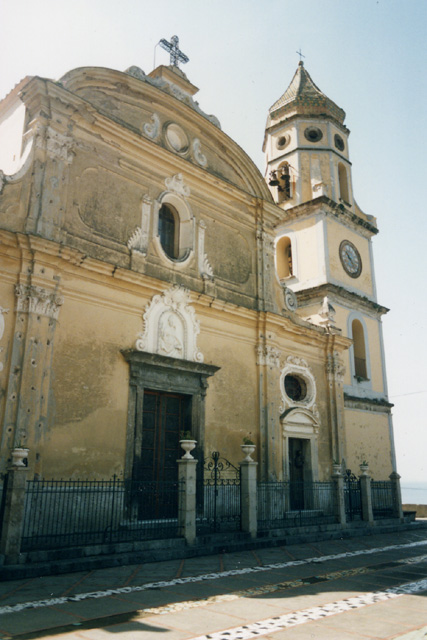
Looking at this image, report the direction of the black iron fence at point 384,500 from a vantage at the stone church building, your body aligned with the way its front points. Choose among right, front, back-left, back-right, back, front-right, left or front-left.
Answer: left

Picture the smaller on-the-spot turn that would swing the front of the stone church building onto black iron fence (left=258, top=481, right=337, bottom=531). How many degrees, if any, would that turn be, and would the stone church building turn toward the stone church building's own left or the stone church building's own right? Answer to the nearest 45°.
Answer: approximately 90° to the stone church building's own left

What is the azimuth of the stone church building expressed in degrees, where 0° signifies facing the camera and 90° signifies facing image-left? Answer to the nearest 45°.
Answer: approximately 315°
